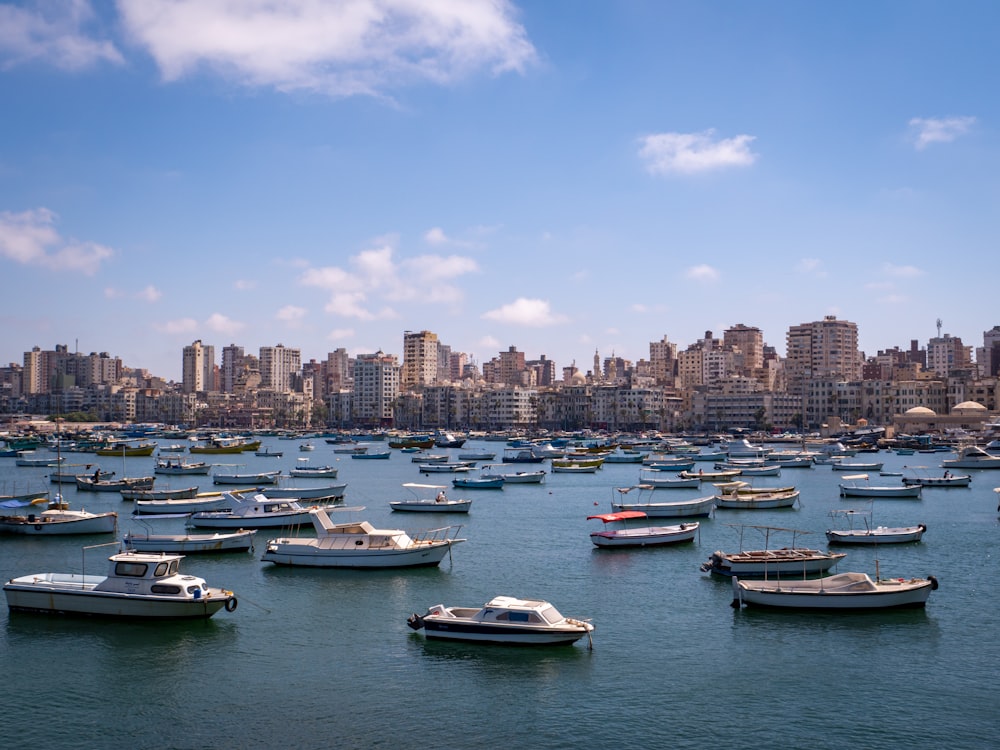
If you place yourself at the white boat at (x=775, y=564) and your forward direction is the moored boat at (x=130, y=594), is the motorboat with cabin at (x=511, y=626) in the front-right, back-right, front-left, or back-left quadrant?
front-left

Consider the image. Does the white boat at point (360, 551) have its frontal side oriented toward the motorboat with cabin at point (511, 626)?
no

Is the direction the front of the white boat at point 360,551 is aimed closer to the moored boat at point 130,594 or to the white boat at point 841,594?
the white boat

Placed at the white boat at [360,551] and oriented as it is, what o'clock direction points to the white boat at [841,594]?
the white boat at [841,594] is roughly at 1 o'clock from the white boat at [360,551].

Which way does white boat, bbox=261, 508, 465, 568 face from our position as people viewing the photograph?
facing to the right of the viewer

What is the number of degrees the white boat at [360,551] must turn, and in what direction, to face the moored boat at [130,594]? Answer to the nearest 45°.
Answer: approximately 135° to its right

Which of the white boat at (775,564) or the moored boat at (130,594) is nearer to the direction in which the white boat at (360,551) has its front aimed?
the white boat

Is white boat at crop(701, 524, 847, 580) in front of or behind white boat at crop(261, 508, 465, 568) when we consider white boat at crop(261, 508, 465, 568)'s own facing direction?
in front

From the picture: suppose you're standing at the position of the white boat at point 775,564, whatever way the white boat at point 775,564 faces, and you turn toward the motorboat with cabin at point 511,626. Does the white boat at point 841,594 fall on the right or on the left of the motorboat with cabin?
left

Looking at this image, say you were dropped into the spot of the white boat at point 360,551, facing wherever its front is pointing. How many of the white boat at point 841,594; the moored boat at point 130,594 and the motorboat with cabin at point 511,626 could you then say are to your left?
0
